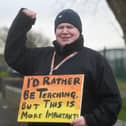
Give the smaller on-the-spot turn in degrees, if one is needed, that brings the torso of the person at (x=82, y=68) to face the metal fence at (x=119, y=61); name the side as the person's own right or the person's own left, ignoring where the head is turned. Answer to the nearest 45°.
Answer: approximately 135° to the person's own right

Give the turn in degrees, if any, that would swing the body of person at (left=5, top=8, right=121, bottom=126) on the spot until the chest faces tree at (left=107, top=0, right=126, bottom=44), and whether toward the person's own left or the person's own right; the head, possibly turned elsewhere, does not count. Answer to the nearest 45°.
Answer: approximately 135° to the person's own right

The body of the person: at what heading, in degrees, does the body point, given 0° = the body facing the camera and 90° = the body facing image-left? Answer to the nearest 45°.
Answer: approximately 45°
